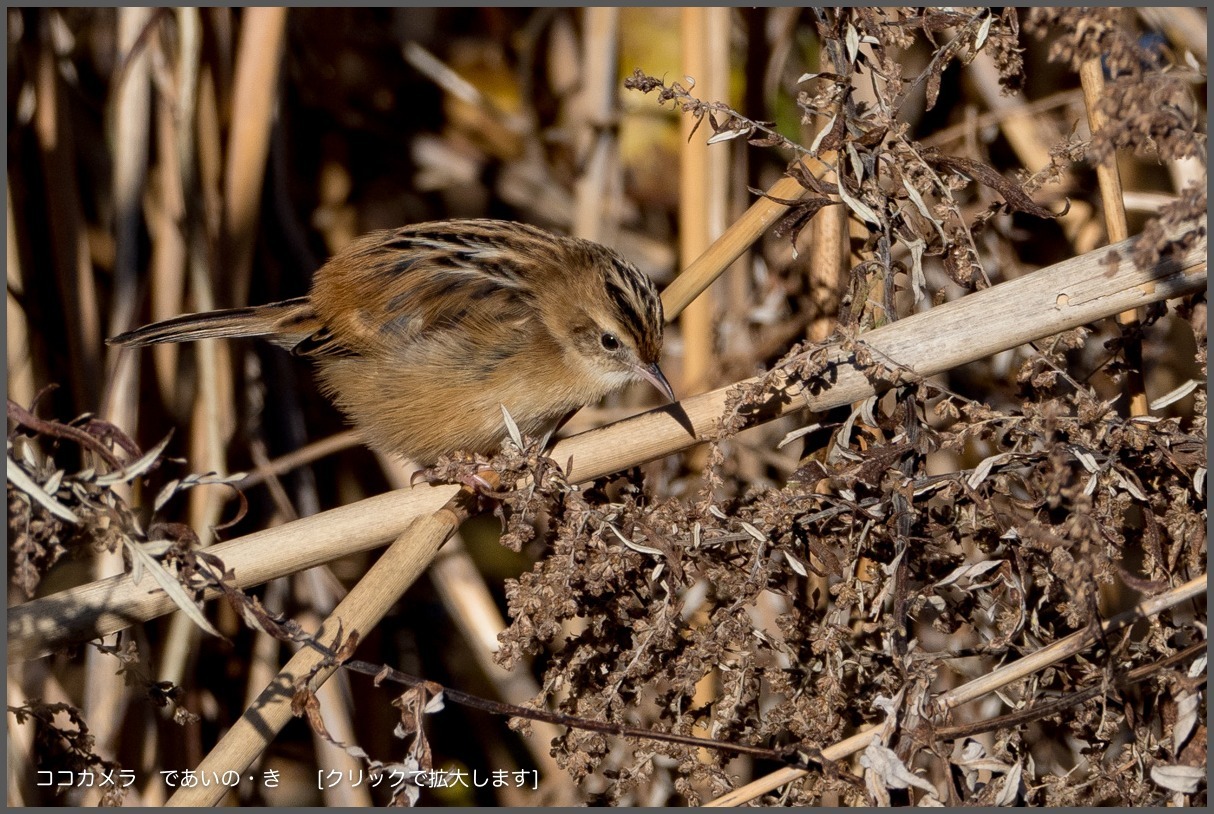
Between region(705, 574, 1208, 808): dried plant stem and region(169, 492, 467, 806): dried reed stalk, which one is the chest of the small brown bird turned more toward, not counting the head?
the dried plant stem

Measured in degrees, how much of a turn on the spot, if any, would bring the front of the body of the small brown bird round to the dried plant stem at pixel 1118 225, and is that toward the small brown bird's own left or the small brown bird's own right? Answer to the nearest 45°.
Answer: approximately 45° to the small brown bird's own right

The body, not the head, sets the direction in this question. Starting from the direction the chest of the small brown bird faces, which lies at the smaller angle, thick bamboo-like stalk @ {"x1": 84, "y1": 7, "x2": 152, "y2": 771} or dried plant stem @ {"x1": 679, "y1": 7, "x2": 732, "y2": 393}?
the dried plant stem

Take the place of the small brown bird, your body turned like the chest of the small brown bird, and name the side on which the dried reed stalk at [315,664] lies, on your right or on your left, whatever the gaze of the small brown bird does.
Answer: on your right

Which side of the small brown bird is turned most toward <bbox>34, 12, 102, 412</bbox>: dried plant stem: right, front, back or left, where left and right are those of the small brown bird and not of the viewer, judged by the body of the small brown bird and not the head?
back

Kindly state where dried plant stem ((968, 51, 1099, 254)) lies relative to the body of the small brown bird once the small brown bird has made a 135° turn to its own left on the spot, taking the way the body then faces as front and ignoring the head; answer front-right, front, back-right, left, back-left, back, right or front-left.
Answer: back-right

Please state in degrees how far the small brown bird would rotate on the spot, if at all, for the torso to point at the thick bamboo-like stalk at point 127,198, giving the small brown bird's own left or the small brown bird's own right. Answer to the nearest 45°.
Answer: approximately 180°

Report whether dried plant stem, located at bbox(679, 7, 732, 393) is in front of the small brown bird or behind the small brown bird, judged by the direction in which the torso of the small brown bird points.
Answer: in front

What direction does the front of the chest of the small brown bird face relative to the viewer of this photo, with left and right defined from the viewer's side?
facing to the right of the viewer
